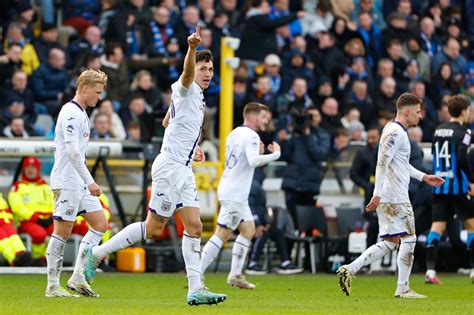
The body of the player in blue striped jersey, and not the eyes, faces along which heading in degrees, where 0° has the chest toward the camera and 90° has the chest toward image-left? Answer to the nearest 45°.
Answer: approximately 225°

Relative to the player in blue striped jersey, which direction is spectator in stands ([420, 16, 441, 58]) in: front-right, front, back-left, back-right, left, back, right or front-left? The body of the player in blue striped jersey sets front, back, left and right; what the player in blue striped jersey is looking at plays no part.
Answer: front-left

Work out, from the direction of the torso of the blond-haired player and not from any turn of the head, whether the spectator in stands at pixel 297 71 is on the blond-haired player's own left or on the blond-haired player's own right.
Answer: on the blond-haired player's own left

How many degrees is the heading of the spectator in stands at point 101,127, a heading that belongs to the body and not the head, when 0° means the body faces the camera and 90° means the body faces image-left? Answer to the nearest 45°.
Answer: approximately 0°

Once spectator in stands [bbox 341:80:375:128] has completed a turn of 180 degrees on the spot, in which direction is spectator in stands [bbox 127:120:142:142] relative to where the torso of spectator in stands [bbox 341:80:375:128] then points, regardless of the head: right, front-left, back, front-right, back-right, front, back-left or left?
back-left

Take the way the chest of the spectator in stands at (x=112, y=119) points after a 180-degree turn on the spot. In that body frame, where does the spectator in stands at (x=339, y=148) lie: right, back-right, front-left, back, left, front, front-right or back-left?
right

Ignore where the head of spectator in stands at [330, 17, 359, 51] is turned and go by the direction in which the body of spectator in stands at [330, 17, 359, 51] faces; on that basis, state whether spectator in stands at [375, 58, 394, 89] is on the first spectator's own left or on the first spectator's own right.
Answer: on the first spectator's own left
